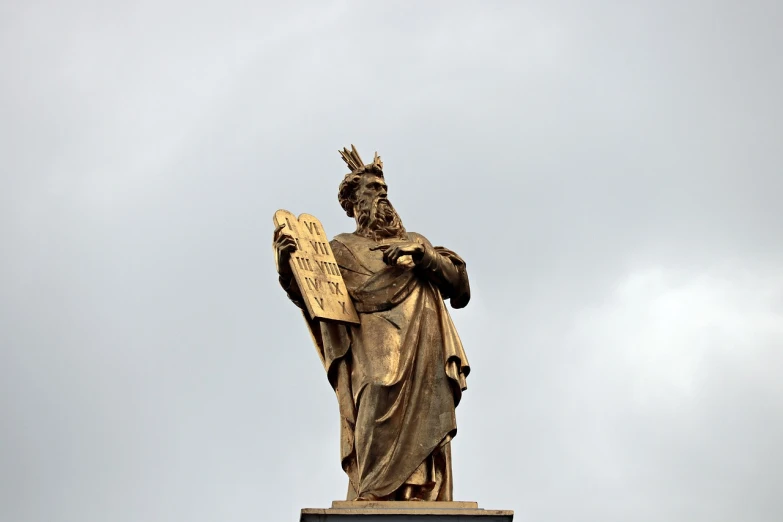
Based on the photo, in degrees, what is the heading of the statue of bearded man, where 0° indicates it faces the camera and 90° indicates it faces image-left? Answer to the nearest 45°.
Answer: approximately 0°
